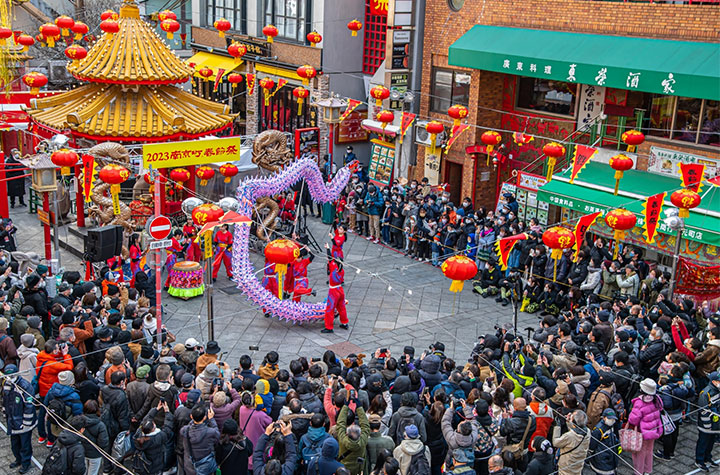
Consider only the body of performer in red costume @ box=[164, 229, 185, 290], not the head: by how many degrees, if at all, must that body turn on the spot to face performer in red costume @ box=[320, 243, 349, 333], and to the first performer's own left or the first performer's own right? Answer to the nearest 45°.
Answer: approximately 45° to the first performer's own right

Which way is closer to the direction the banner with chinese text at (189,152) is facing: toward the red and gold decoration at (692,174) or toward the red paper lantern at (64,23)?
the red and gold decoration

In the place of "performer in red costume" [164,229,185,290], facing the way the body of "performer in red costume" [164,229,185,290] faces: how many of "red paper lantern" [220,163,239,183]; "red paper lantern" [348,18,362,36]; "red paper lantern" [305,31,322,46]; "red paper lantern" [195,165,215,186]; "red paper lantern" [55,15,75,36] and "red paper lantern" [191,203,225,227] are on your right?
1

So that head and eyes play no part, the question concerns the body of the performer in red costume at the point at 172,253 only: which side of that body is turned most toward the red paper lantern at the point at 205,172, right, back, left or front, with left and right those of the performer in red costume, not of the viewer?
left

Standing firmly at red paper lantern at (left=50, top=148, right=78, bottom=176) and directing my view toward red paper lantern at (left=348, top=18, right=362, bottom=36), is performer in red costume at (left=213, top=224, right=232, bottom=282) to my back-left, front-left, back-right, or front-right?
front-right

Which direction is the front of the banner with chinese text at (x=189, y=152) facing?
toward the camera

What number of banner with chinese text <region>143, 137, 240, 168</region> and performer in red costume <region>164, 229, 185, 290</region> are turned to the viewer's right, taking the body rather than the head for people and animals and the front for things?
1
